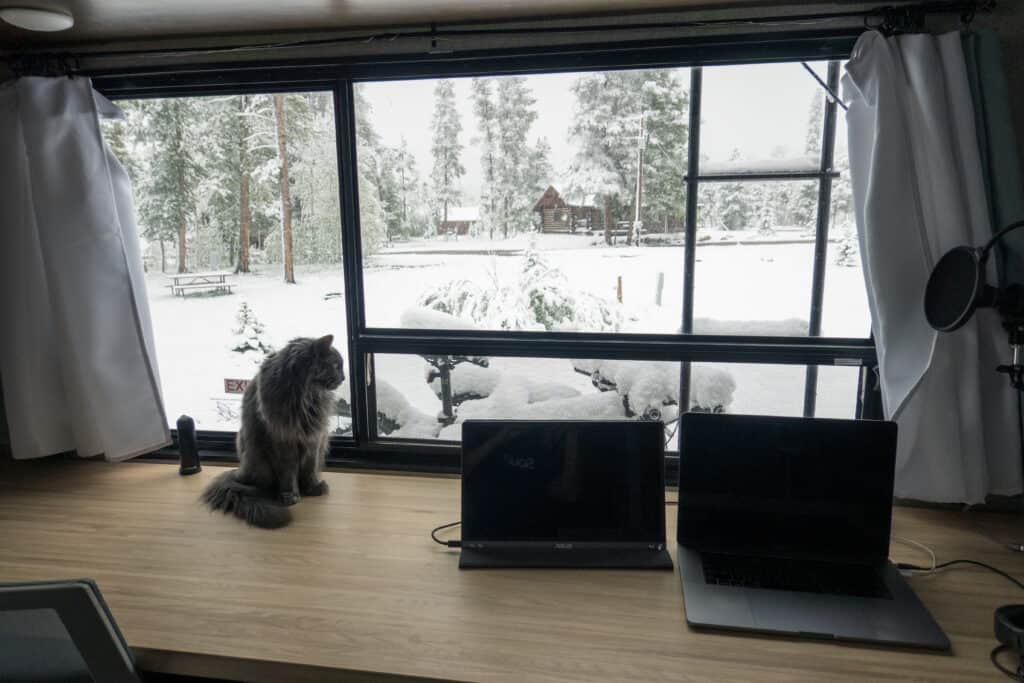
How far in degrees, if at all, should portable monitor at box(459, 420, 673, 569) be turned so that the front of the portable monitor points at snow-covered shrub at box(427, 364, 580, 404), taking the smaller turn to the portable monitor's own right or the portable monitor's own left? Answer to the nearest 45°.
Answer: approximately 135° to the portable monitor's own right

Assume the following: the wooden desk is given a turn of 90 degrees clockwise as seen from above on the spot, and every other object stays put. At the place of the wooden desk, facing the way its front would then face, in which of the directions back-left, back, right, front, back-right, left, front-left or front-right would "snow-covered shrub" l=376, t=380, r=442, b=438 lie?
right

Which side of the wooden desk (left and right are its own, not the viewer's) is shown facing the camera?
front

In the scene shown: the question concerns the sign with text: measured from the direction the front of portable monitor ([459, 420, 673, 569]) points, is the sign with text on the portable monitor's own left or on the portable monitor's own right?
on the portable monitor's own right

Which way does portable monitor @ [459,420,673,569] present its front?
toward the camera

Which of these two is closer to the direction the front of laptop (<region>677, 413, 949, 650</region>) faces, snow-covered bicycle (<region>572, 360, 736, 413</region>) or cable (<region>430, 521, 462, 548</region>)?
the cable

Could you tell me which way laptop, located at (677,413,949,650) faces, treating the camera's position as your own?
facing the viewer

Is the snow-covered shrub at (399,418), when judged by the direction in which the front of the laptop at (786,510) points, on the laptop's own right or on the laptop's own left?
on the laptop's own right
